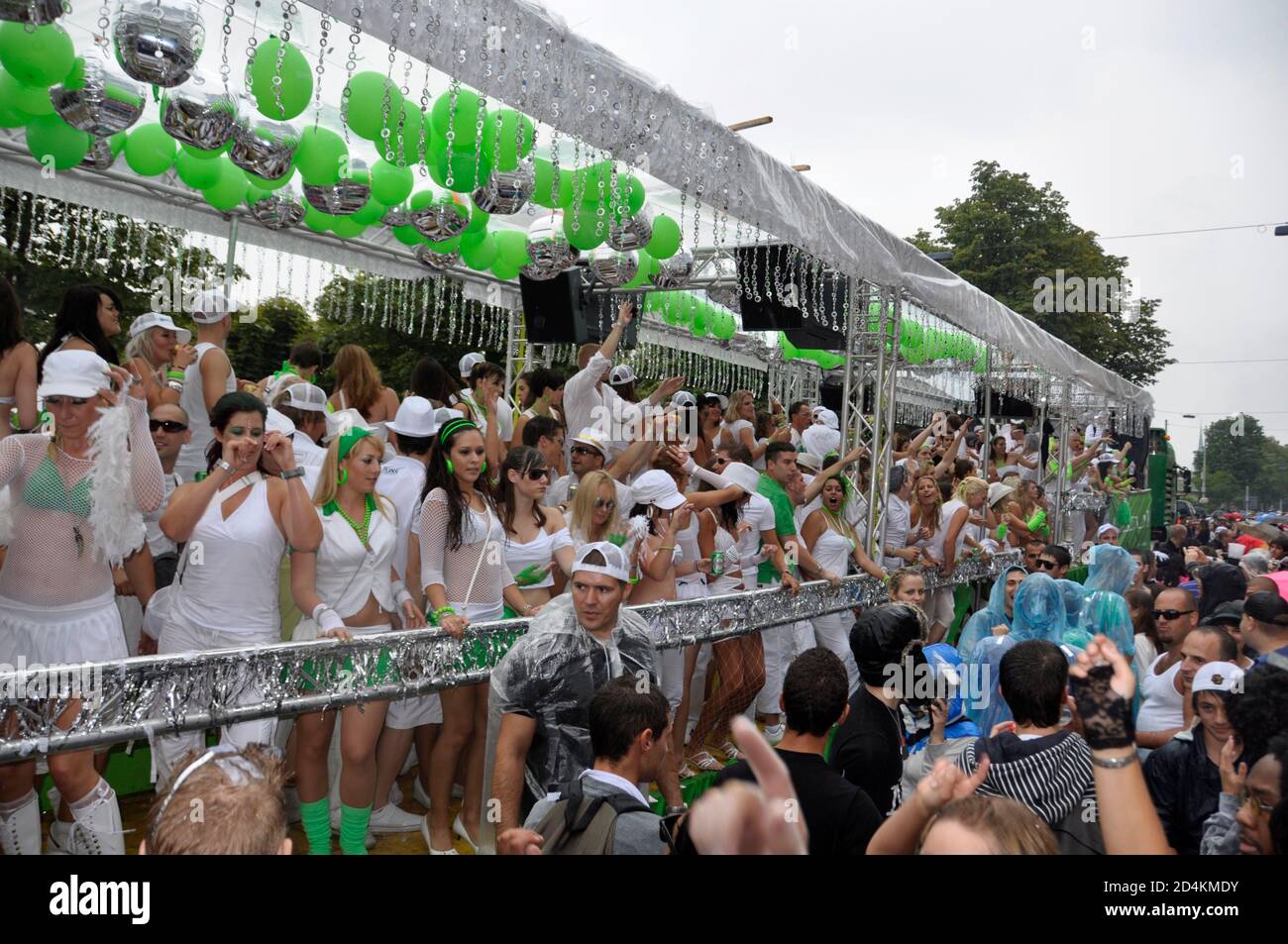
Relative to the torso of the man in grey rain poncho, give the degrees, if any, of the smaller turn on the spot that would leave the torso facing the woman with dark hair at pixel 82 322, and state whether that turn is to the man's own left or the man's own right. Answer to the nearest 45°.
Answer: approximately 180°

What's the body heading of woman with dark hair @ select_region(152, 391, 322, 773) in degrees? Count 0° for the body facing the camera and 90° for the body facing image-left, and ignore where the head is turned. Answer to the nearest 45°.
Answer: approximately 0°

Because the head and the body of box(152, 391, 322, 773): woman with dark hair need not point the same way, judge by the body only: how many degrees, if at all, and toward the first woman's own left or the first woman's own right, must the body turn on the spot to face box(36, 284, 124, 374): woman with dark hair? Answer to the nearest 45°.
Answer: approximately 135° to the first woman's own right

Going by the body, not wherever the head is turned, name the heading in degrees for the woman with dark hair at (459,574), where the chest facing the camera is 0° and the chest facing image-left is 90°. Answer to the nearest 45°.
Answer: approximately 315°

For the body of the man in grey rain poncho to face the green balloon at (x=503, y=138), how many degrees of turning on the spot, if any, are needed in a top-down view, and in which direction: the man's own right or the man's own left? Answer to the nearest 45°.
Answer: approximately 135° to the man's own left

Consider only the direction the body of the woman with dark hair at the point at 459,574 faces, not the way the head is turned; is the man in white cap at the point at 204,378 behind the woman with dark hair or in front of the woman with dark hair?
behind
